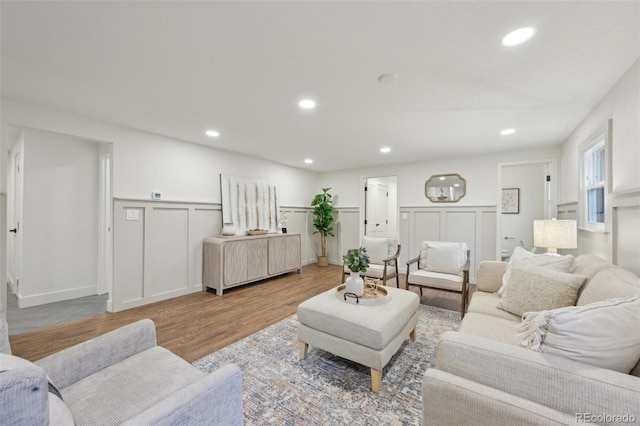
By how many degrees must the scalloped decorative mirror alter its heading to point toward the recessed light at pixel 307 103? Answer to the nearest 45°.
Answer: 0° — it already faces it

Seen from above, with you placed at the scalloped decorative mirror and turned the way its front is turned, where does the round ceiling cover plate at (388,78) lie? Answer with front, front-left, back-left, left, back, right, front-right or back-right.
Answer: front

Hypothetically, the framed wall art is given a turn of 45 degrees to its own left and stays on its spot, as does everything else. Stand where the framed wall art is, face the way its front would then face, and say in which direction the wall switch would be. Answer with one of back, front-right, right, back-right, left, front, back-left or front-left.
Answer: right

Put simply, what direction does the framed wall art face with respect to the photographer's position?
facing the viewer

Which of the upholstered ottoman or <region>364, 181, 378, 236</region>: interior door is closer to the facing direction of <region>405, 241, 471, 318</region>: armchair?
the upholstered ottoman

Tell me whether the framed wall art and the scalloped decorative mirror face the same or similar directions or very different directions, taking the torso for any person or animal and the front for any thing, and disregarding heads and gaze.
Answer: same or similar directions

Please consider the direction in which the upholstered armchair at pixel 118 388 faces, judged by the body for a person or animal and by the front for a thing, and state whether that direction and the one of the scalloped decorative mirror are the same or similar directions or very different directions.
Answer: very different directions

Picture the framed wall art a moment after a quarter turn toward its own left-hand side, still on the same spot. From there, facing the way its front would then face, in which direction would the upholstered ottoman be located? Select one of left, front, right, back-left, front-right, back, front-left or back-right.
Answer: right

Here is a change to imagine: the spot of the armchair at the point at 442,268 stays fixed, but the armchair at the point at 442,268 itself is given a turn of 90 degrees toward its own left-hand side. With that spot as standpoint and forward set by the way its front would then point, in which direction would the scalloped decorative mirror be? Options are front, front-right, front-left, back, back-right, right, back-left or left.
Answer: back-left

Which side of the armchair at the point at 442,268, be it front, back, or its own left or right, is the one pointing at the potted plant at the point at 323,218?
right

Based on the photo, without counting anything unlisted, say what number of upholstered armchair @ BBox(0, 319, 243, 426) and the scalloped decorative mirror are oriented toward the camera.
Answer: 1

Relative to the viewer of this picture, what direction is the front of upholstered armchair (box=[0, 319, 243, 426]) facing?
facing away from the viewer and to the right of the viewer

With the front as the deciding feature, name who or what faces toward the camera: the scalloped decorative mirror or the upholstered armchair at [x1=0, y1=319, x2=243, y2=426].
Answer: the scalloped decorative mirror

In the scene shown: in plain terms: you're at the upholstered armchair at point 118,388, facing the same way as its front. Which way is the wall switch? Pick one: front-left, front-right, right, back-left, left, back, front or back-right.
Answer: front-left

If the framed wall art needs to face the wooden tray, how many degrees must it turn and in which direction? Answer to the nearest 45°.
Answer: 0° — it already faces it

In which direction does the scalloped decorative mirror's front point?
toward the camera

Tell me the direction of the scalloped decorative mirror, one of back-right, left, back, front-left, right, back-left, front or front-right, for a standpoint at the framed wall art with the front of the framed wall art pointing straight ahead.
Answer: front-right

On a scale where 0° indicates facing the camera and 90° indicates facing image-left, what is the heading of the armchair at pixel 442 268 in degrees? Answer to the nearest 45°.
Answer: approximately 45°

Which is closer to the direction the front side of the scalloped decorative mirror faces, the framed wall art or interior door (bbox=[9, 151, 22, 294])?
the interior door

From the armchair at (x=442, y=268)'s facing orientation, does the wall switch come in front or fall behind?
in front
